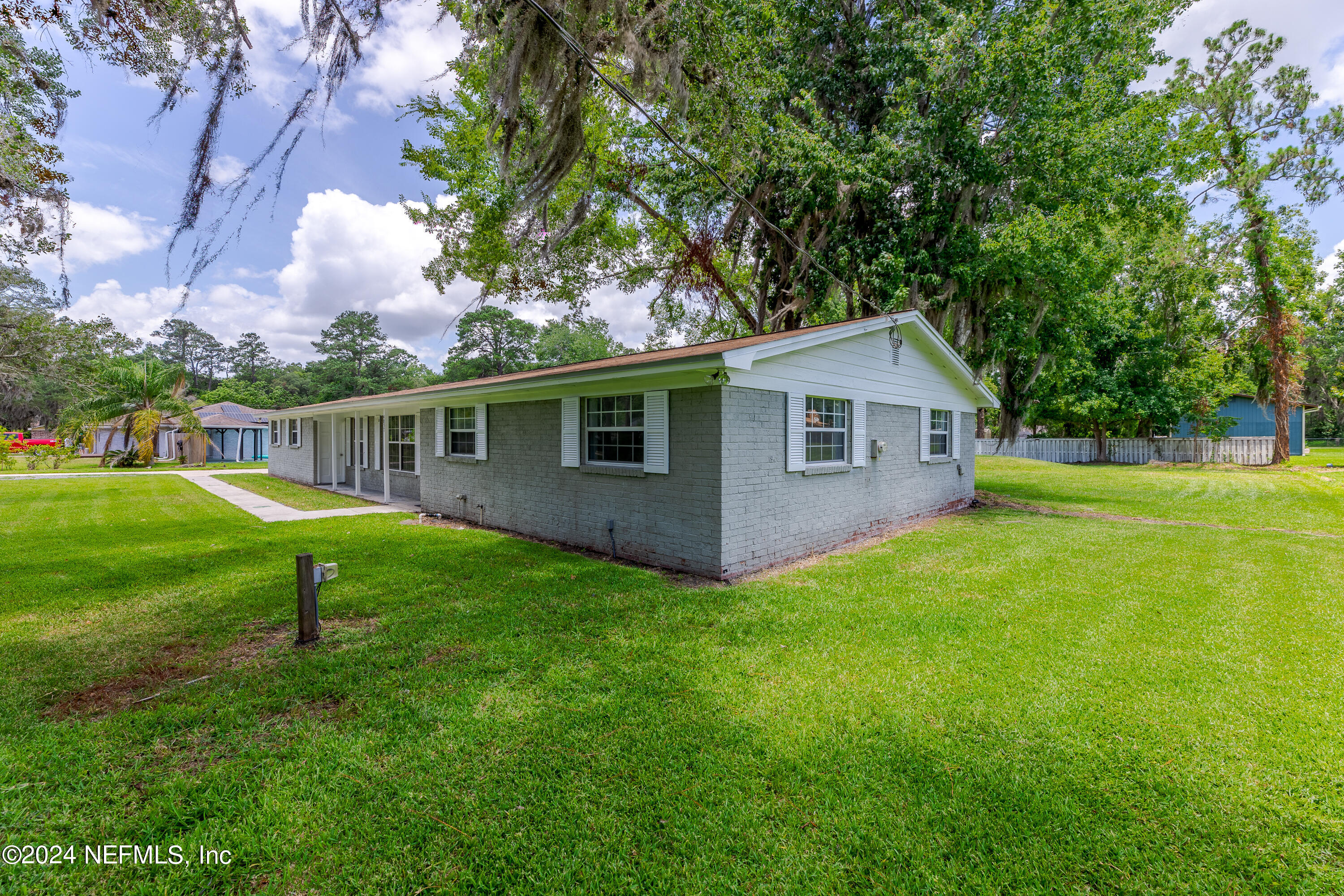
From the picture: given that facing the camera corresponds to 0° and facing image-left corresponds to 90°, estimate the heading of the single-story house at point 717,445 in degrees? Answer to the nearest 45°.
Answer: approximately 45°

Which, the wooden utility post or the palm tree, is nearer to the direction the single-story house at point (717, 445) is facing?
the wooden utility post

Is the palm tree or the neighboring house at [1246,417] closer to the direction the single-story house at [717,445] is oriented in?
the palm tree

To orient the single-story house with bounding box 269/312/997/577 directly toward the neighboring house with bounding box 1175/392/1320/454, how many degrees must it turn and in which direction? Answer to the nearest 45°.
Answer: approximately 180°

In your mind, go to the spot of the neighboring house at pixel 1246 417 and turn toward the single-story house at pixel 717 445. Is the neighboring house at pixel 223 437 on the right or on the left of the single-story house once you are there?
right

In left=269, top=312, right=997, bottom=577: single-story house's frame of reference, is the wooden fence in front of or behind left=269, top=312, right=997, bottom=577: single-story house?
behind

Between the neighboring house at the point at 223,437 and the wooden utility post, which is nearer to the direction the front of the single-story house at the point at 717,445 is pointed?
the wooden utility post

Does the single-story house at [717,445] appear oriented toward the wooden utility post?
yes

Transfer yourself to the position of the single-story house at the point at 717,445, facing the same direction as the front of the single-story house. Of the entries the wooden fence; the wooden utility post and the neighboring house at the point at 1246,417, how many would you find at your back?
2

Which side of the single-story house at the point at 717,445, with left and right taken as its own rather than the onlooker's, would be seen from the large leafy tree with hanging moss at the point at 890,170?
back

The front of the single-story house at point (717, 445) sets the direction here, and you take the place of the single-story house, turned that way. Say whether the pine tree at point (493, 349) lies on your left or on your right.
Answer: on your right

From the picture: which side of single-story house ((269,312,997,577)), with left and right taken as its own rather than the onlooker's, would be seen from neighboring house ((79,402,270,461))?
right
